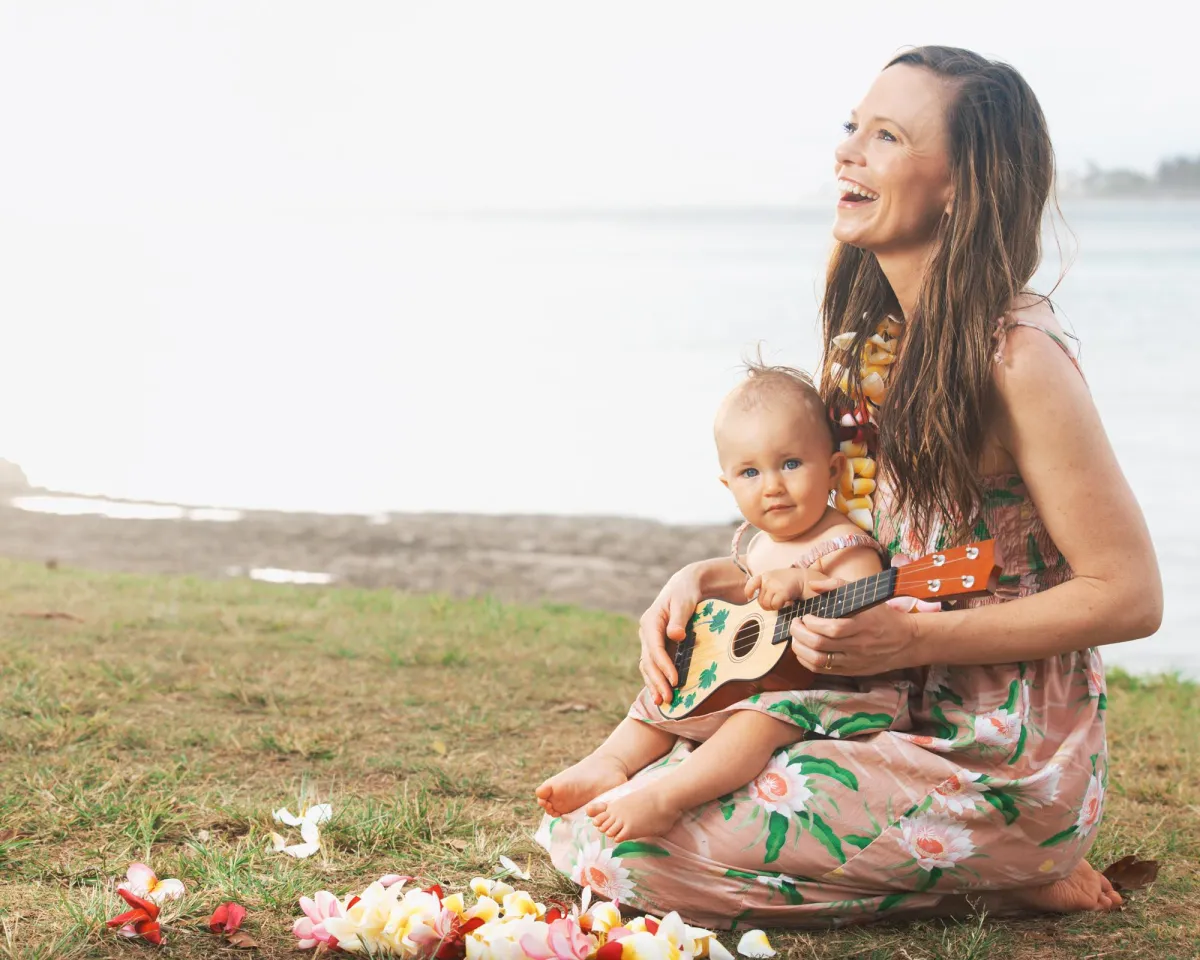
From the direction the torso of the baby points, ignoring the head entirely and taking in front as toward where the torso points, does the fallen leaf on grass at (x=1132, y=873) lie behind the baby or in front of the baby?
behind

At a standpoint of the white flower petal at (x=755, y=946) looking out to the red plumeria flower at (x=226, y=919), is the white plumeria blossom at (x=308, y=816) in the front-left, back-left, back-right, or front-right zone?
front-right

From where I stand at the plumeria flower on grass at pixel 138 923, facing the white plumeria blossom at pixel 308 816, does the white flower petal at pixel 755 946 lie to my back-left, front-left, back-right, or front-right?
front-right

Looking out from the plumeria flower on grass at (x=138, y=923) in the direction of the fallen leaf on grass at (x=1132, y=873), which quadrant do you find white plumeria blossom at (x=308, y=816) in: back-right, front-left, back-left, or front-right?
front-left

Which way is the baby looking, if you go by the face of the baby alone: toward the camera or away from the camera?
toward the camera

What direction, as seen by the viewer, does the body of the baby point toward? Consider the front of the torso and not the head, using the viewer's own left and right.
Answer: facing the viewer and to the left of the viewer

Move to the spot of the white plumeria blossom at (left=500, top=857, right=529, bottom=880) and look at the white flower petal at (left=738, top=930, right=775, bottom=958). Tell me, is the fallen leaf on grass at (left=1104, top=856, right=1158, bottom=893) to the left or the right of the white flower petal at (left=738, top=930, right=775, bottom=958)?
left

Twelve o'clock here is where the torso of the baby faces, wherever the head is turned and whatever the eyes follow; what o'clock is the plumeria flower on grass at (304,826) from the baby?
The plumeria flower on grass is roughly at 2 o'clock from the baby.
